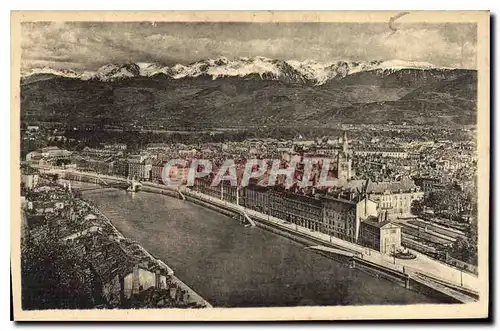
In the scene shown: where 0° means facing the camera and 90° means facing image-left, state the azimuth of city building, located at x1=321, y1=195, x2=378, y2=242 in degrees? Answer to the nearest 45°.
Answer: approximately 45°
